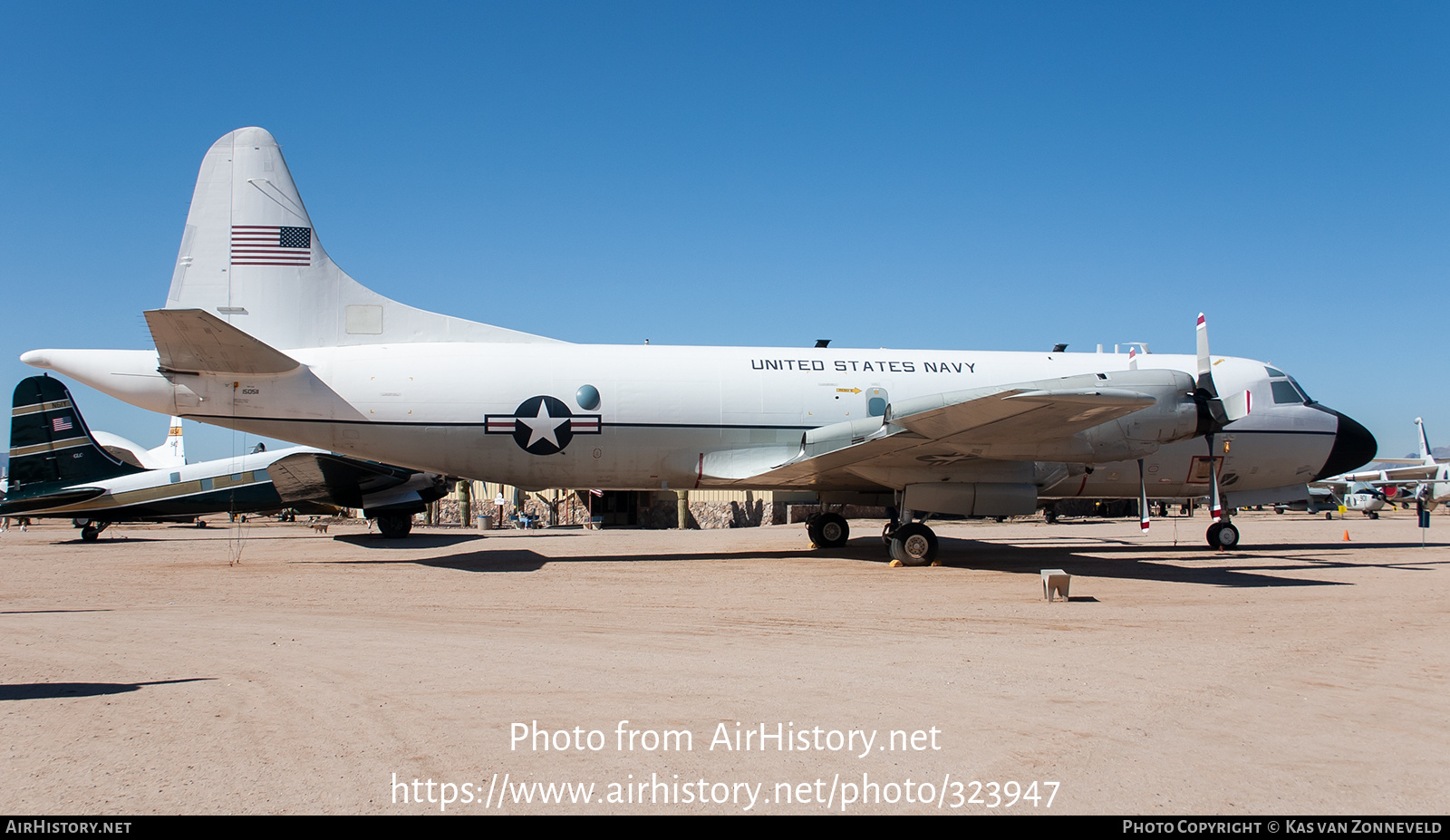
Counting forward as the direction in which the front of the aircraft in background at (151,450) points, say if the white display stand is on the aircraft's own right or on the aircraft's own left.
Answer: on the aircraft's own left

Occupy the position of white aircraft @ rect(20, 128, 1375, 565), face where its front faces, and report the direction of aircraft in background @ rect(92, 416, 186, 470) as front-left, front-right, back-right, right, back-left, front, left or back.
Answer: back-left

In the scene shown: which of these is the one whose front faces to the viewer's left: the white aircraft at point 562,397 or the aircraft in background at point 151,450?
the aircraft in background

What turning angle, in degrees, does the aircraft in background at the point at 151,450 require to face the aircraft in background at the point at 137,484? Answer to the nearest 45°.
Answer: approximately 90° to its left

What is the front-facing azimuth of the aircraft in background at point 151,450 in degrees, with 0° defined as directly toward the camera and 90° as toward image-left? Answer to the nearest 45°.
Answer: approximately 90°

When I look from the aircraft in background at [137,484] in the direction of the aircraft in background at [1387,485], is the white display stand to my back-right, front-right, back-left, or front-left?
front-right

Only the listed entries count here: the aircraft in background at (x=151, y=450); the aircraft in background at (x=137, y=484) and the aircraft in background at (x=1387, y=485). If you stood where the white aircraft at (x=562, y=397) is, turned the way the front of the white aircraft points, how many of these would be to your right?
0

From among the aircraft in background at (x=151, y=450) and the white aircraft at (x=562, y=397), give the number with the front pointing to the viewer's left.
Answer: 1

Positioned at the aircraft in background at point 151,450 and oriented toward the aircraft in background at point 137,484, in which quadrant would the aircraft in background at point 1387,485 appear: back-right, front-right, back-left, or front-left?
front-left

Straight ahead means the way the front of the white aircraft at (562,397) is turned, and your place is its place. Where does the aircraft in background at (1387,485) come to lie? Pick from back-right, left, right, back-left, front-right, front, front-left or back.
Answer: front-left

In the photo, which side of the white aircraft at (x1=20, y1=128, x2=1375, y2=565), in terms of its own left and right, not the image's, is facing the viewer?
right
